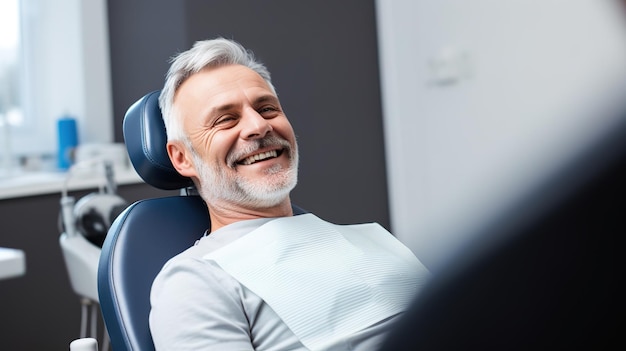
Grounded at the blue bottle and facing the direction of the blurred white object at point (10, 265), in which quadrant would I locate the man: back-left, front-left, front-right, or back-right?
front-left

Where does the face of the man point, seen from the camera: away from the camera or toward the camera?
toward the camera

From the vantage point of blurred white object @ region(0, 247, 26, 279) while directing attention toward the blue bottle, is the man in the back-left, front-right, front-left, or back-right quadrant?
back-right

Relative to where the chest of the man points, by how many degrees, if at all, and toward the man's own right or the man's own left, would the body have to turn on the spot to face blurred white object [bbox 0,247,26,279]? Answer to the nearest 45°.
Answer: approximately 135° to the man's own right

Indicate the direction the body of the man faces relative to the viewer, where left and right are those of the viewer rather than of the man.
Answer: facing the viewer and to the right of the viewer

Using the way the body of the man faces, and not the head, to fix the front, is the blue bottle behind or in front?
behind

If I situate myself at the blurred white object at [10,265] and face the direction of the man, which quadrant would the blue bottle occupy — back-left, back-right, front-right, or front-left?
back-left

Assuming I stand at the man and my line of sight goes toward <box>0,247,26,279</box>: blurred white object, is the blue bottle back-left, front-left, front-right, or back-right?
front-right
